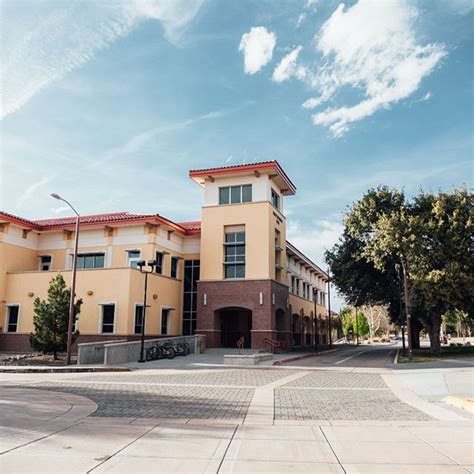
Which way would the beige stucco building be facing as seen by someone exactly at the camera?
facing the viewer

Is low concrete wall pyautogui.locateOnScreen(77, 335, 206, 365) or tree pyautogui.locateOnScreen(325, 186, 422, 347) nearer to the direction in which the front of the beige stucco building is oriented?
the low concrete wall

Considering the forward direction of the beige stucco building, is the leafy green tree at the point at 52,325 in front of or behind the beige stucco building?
in front

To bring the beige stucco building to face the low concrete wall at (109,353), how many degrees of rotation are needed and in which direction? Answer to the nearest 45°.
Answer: approximately 45° to its right

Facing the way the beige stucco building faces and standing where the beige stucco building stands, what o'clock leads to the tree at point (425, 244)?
The tree is roughly at 10 o'clock from the beige stucco building.

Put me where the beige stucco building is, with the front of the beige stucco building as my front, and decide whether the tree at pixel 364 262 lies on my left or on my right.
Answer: on my left

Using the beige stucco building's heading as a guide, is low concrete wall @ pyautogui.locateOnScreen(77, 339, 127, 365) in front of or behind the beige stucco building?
in front

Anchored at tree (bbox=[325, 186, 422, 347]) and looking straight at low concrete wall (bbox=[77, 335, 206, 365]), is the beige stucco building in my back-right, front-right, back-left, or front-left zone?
front-right
